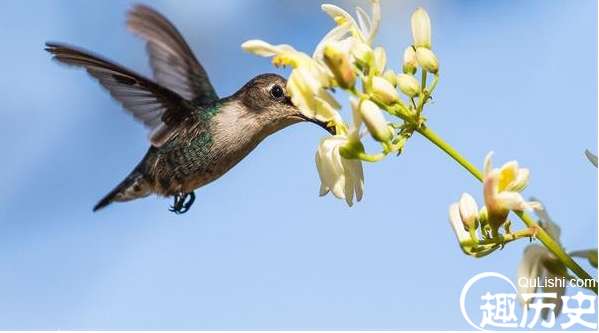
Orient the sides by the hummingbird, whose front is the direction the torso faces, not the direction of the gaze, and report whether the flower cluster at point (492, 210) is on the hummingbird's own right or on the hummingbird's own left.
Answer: on the hummingbird's own right

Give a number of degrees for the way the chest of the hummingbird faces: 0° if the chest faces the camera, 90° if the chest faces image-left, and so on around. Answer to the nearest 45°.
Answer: approximately 270°
